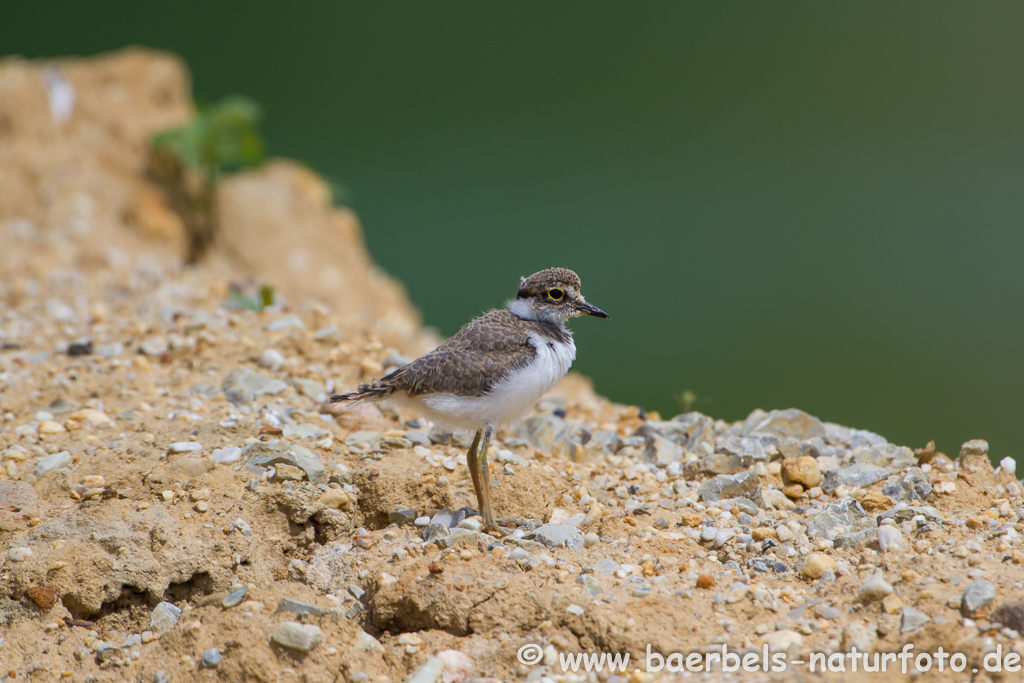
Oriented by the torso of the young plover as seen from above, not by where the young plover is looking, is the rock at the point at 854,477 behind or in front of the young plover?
in front

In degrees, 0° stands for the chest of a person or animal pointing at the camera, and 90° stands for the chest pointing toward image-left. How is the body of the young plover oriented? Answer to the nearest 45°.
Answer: approximately 270°

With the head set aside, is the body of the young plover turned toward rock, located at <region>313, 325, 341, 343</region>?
no

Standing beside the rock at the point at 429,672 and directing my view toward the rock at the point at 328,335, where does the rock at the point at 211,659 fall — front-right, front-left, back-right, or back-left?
front-left

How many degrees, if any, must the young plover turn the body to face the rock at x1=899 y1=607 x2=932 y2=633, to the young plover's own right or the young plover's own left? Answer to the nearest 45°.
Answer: approximately 45° to the young plover's own right

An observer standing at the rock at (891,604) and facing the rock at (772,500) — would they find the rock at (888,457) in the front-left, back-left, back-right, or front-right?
front-right

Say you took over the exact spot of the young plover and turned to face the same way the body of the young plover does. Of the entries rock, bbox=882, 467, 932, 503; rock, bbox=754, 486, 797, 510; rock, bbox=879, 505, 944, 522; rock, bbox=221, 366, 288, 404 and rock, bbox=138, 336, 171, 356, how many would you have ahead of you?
3

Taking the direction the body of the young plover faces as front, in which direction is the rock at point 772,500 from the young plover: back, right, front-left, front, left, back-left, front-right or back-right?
front

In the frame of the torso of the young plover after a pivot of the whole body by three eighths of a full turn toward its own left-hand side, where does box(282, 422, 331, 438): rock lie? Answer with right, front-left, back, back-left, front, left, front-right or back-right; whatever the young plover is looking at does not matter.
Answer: front

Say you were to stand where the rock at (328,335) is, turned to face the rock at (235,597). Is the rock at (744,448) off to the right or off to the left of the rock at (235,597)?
left

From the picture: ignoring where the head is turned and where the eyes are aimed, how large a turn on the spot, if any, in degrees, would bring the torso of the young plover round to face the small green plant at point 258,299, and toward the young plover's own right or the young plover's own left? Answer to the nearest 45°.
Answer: approximately 135° to the young plover's own left

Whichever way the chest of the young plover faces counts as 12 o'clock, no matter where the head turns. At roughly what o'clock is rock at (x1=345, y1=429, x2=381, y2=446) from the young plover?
The rock is roughly at 8 o'clock from the young plover.

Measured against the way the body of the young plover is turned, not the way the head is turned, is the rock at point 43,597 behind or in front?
behind

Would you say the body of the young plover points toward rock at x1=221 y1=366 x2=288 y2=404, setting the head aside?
no

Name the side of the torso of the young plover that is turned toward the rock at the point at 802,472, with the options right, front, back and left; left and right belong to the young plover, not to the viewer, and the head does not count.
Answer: front

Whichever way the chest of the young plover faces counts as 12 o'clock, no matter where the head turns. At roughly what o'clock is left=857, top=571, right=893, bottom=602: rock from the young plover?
The rock is roughly at 1 o'clock from the young plover.

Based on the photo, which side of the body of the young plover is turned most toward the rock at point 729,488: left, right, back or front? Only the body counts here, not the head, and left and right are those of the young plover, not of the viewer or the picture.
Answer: front
